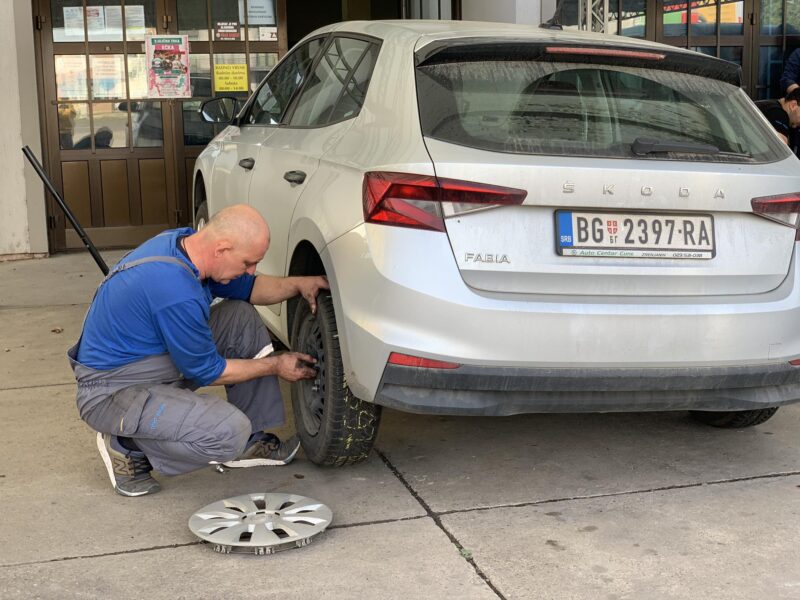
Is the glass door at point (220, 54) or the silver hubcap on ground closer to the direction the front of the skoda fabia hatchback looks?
the glass door

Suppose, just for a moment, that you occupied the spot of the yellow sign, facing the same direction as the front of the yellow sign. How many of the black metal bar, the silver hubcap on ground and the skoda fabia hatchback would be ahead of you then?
3

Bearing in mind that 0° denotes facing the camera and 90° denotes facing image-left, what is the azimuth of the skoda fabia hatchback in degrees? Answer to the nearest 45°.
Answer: approximately 135°

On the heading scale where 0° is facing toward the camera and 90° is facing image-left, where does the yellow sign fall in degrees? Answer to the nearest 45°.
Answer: approximately 0°

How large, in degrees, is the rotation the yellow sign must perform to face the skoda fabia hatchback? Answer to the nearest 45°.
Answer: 0° — it already faces it

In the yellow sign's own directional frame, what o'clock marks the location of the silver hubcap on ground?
The silver hubcap on ground is roughly at 12 o'clock from the yellow sign.

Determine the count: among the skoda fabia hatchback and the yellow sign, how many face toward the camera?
1

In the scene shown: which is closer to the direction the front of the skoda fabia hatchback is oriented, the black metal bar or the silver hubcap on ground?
the black metal bar
